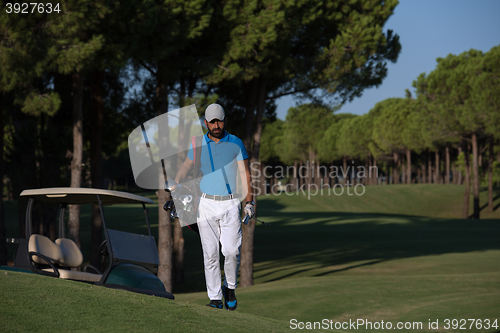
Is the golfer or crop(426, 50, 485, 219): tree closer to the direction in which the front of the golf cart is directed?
the golfer

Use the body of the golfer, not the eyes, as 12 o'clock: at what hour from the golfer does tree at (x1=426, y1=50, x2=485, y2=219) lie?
The tree is roughly at 7 o'clock from the golfer.

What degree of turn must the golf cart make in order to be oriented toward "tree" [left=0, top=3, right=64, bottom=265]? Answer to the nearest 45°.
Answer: approximately 135° to its left

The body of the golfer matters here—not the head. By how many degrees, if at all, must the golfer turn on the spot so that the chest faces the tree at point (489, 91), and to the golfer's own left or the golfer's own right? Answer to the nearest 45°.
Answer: approximately 135° to the golfer's own left

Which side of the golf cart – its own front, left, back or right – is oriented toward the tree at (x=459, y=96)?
left

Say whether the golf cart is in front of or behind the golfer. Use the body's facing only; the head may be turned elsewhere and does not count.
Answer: behind

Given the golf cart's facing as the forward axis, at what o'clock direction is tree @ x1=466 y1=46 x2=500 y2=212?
The tree is roughly at 9 o'clock from the golf cart.

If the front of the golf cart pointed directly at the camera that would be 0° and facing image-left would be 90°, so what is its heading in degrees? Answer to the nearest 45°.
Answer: approximately 315°

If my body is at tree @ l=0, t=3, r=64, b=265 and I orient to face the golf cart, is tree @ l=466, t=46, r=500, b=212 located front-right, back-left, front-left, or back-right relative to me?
back-left
